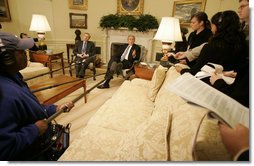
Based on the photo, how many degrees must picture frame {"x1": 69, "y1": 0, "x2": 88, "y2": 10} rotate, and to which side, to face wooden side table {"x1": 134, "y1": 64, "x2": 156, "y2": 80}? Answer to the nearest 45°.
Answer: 0° — it already faces it

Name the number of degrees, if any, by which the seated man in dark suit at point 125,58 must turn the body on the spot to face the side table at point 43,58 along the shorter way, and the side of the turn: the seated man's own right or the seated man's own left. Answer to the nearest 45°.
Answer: approximately 45° to the seated man's own right

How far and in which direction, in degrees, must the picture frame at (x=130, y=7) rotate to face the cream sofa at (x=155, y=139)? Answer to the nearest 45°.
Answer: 0° — it already faces it

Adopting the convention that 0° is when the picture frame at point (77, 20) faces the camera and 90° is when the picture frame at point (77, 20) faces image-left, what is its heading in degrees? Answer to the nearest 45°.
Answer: approximately 0°

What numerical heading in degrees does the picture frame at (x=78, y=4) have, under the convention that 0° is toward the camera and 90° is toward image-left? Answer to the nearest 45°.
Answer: approximately 0°

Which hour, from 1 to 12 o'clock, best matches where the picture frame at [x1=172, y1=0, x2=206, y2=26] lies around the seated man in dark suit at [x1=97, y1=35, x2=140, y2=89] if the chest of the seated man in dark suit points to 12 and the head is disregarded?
The picture frame is roughly at 7 o'clock from the seated man in dark suit.
